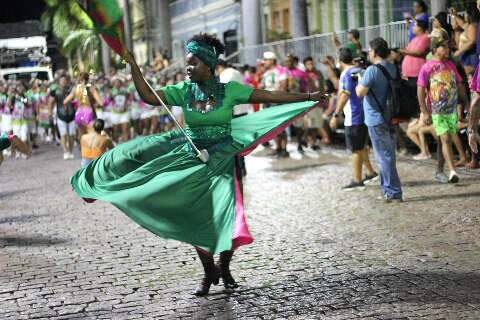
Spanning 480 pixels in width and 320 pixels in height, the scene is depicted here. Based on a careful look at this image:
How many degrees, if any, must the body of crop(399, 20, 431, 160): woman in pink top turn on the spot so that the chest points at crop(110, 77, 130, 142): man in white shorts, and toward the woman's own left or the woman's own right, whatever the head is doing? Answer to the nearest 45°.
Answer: approximately 45° to the woman's own right

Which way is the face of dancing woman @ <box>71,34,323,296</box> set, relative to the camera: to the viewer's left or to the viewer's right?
to the viewer's left

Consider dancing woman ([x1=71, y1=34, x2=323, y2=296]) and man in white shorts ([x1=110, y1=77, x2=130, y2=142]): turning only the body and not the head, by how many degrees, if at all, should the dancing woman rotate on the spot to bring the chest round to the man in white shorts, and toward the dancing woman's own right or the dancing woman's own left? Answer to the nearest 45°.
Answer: approximately 180°

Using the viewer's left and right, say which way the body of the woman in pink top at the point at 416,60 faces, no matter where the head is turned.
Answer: facing to the left of the viewer

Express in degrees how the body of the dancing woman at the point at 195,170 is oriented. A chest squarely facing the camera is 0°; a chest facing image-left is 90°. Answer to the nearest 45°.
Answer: approximately 0°

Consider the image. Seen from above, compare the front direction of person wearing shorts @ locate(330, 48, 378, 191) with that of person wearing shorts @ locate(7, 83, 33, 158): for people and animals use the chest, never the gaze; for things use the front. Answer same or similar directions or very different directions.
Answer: very different directions

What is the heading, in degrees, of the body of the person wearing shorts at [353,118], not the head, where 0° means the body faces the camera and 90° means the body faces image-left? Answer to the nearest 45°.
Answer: approximately 135°

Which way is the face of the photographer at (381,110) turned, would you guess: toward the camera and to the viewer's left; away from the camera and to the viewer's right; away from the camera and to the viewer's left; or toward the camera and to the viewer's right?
away from the camera and to the viewer's left
